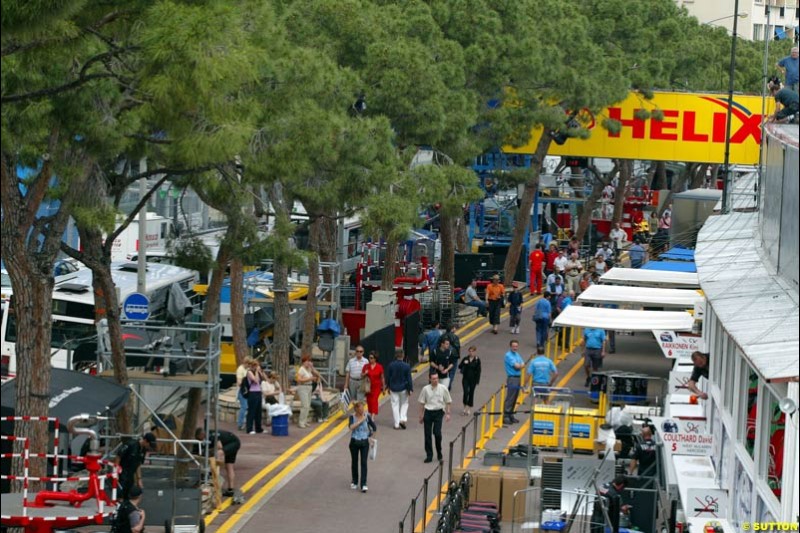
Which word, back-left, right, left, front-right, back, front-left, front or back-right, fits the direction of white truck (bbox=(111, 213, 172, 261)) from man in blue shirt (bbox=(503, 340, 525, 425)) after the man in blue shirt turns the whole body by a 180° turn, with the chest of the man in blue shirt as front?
front

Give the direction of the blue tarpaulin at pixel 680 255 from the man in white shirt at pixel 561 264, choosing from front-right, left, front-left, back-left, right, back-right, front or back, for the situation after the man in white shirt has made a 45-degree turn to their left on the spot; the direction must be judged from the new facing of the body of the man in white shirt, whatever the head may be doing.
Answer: front

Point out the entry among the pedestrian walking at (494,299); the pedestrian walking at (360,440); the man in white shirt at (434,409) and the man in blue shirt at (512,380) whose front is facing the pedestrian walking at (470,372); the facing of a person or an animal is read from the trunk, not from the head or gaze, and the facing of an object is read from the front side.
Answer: the pedestrian walking at (494,299)

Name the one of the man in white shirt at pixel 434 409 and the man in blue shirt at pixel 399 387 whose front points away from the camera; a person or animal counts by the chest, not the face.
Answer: the man in blue shirt

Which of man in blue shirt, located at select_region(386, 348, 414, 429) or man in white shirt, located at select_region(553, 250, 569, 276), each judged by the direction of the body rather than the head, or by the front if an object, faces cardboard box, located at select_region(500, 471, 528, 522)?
the man in white shirt

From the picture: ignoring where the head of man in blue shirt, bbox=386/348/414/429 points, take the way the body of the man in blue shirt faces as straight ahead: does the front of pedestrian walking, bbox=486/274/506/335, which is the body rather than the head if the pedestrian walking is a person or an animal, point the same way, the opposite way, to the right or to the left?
the opposite way

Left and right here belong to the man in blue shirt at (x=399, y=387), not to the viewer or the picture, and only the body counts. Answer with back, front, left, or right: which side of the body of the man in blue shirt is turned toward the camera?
back

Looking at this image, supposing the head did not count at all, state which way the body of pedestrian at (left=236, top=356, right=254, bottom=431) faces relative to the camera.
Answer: to the viewer's right

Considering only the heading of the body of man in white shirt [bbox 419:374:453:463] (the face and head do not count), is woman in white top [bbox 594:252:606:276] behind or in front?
behind

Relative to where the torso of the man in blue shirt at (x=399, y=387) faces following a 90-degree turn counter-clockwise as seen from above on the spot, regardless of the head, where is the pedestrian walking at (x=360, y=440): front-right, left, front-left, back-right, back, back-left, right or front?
left

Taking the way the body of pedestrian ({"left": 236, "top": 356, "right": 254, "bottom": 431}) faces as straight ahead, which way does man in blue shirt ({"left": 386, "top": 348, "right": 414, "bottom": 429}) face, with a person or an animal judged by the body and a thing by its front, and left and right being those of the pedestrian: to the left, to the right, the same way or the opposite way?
to the left

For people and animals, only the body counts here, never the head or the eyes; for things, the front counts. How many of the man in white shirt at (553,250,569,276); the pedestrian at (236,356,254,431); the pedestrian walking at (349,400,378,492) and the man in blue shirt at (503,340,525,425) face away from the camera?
0

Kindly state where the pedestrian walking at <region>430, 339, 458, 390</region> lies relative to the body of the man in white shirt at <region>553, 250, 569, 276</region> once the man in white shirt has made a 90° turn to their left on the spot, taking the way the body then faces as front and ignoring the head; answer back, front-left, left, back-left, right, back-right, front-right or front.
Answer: right

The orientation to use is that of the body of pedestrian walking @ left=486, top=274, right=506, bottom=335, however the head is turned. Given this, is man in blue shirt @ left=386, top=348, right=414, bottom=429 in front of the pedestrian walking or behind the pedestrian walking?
in front

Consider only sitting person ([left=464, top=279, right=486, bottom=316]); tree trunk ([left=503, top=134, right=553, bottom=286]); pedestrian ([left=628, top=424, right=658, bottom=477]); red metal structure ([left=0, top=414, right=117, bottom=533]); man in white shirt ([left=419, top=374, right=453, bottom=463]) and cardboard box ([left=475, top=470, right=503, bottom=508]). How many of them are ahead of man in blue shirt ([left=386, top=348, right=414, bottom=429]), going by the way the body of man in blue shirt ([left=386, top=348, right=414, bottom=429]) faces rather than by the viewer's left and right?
2
